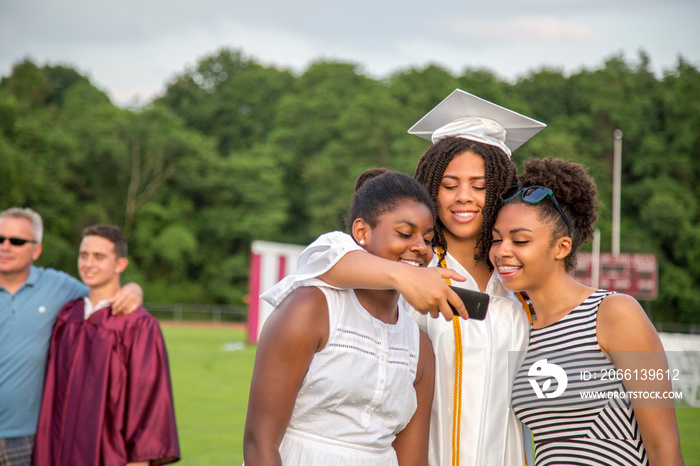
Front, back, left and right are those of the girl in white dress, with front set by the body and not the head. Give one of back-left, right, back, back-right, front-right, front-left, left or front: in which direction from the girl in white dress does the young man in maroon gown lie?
back

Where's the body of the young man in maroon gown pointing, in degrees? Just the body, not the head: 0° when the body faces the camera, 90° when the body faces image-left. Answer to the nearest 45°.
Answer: approximately 45°

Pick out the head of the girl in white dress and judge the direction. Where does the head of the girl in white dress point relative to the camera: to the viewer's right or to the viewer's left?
to the viewer's right

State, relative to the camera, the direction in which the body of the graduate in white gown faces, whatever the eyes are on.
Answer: toward the camera

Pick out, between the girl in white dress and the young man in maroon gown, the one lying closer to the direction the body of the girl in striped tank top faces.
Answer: the girl in white dress

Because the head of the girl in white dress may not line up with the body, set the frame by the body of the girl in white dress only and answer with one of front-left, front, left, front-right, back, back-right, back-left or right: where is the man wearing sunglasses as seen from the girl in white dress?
back

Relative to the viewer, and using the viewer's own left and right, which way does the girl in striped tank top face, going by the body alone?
facing the viewer and to the left of the viewer

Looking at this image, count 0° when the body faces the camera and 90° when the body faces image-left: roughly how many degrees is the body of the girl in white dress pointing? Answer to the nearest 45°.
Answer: approximately 315°

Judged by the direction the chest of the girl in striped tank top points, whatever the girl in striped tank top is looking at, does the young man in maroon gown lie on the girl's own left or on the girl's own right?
on the girl's own right

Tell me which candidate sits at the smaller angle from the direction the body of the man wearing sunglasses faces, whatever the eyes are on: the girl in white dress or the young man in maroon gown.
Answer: the girl in white dress

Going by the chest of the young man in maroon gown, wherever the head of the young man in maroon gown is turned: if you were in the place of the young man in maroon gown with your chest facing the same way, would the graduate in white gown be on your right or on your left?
on your left

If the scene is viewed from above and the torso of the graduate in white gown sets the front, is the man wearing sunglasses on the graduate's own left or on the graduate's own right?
on the graduate's own right
